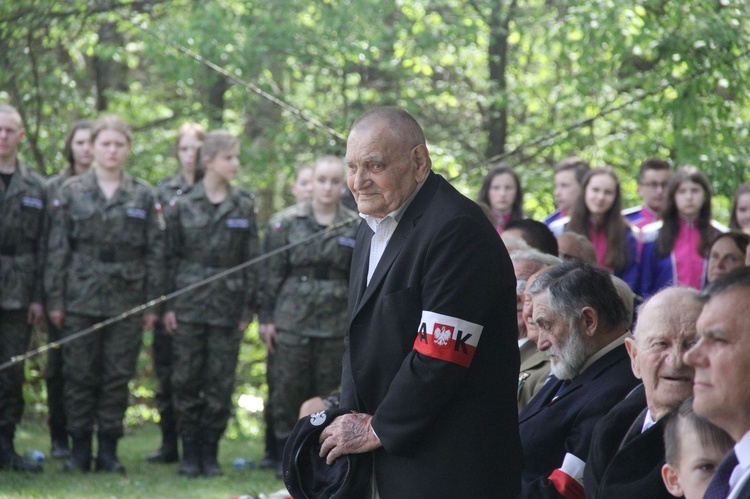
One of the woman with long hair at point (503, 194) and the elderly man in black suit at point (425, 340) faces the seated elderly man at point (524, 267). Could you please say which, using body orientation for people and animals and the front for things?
the woman with long hair

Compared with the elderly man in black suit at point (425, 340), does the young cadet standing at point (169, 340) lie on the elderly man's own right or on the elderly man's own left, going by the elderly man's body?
on the elderly man's own right

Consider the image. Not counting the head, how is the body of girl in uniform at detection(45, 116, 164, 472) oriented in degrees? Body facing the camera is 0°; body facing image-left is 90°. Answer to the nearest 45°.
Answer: approximately 0°

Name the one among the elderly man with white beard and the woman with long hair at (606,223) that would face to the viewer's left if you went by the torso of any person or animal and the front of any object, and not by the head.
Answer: the elderly man with white beard

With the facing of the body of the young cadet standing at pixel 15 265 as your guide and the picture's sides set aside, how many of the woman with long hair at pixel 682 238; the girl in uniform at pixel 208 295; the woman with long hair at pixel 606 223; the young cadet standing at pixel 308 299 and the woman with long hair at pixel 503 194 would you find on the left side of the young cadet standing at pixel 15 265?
5

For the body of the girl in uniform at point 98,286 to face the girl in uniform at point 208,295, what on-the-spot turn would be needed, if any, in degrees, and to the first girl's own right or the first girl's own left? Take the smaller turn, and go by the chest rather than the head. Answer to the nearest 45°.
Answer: approximately 90° to the first girl's own left

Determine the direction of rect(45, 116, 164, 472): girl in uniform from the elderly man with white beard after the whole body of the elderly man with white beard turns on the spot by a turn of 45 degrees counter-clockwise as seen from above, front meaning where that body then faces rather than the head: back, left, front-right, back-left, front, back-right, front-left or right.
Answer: right

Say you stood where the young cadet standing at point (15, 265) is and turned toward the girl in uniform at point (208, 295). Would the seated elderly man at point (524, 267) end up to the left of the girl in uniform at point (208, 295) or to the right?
right

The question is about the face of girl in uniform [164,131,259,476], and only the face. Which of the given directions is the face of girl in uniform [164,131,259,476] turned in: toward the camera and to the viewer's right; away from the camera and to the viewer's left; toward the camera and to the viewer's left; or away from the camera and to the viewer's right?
toward the camera and to the viewer's right

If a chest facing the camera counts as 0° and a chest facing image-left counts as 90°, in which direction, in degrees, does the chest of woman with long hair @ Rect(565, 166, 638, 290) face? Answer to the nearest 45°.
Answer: approximately 0°

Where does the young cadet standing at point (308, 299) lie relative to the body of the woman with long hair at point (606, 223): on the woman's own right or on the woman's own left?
on the woman's own right

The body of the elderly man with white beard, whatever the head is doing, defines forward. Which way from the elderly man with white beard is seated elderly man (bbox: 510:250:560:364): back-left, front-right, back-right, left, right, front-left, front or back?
right

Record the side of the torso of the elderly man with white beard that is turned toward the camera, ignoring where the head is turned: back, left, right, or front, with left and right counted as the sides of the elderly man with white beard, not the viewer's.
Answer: left

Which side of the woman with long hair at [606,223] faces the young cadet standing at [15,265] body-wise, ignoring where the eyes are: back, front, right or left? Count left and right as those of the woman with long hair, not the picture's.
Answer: right
